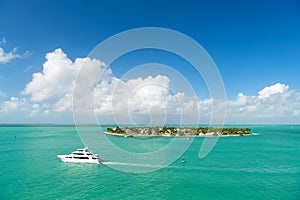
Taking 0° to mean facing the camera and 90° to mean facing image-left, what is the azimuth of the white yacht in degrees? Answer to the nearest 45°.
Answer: approximately 90°
